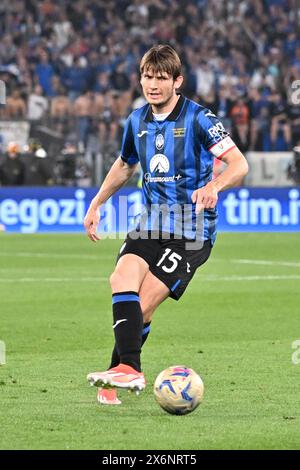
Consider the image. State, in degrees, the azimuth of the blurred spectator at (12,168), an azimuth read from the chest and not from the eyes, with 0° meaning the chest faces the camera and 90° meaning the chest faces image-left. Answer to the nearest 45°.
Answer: approximately 0°

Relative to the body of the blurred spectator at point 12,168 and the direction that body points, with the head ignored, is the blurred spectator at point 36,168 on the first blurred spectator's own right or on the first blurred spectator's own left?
on the first blurred spectator's own left

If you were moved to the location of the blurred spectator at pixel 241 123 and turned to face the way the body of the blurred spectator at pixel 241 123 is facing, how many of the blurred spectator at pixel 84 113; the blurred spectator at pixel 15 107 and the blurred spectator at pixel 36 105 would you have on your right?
3

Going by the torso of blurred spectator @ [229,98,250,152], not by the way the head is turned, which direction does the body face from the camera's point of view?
toward the camera

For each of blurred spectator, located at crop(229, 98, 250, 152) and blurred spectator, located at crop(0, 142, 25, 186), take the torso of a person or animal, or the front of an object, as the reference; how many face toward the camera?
2

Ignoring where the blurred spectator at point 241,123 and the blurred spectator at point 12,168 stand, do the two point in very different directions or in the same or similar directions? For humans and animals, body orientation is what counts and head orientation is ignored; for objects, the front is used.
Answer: same or similar directions

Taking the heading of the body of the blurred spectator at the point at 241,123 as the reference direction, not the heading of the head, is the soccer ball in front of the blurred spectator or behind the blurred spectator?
in front

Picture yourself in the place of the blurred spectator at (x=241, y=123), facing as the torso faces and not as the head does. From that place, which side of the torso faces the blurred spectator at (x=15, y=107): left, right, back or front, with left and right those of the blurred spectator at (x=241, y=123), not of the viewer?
right

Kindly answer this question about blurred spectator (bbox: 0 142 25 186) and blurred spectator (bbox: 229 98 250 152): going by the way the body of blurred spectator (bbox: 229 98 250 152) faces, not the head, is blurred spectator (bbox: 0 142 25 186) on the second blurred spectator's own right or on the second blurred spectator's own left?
on the second blurred spectator's own right

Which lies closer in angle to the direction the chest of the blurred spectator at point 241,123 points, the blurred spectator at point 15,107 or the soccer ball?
the soccer ball

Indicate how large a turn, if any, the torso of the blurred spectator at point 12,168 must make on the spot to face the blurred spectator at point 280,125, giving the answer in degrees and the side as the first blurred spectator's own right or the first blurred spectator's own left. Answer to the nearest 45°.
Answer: approximately 90° to the first blurred spectator's own left

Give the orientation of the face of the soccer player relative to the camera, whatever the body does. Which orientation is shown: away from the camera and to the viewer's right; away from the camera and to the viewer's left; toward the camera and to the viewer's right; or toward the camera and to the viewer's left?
toward the camera and to the viewer's left

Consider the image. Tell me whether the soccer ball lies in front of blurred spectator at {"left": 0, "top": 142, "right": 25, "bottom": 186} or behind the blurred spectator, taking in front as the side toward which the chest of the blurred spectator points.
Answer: in front
